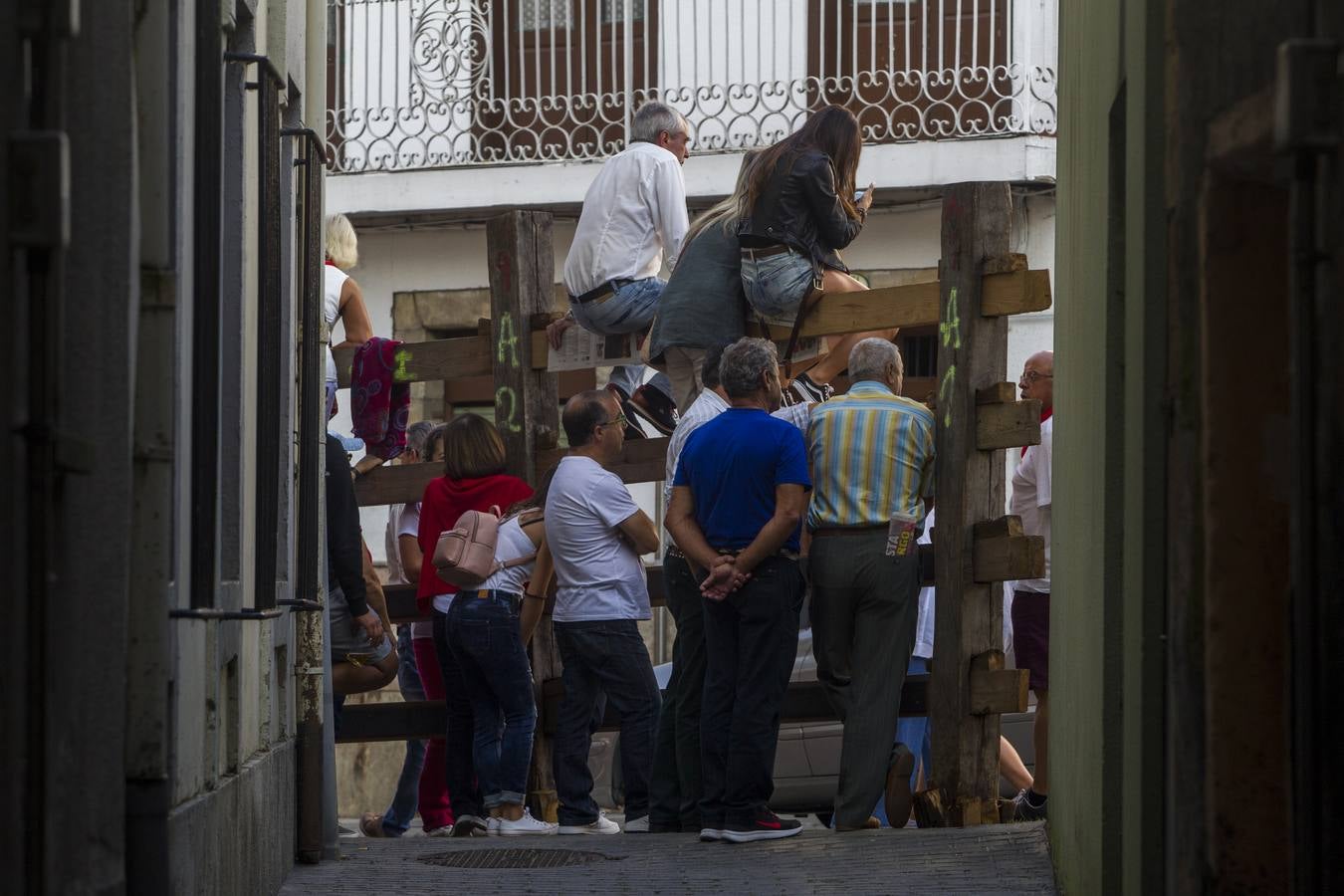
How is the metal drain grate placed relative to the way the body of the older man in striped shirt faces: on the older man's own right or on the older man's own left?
on the older man's own left

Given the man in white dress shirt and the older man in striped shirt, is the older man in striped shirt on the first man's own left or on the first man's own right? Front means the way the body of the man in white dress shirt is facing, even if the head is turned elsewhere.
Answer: on the first man's own right

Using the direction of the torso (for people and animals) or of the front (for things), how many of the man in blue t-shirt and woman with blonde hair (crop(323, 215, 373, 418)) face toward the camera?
0

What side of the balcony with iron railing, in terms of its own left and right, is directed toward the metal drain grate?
front

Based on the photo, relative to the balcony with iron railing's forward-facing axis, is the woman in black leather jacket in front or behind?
in front

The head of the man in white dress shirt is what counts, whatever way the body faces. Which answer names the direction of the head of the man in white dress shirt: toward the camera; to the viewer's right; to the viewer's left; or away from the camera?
to the viewer's right

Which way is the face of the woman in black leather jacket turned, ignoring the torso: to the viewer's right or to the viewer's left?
to the viewer's right

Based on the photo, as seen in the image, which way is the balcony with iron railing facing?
toward the camera

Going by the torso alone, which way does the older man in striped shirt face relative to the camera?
away from the camera

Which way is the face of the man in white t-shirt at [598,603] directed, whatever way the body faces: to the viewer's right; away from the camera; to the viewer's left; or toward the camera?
to the viewer's right

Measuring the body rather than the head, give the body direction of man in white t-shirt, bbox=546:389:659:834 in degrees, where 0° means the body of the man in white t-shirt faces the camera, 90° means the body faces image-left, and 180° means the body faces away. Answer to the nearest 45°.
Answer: approximately 225°

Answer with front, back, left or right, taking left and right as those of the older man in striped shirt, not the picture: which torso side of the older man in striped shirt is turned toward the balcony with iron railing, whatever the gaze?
front
